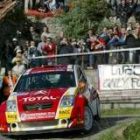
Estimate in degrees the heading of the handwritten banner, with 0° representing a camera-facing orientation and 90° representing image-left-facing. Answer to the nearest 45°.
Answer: approximately 0°

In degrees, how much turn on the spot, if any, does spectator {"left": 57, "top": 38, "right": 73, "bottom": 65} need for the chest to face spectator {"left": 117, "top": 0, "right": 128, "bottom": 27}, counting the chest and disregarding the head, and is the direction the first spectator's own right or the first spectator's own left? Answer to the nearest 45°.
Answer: approximately 135° to the first spectator's own left

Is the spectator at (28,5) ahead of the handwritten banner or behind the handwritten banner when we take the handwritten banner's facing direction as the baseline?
behind

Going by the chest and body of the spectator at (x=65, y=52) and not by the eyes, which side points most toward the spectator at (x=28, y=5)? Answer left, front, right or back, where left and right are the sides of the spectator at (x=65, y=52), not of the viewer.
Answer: back

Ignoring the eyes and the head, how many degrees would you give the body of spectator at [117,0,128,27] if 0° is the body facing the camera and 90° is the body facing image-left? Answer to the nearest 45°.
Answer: approximately 0°

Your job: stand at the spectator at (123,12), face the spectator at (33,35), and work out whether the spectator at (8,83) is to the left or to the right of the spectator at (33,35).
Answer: left

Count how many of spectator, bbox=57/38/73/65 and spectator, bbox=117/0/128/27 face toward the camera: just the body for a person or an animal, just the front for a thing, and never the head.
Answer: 2

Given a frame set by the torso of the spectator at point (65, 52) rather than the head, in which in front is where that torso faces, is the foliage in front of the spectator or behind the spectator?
behind
